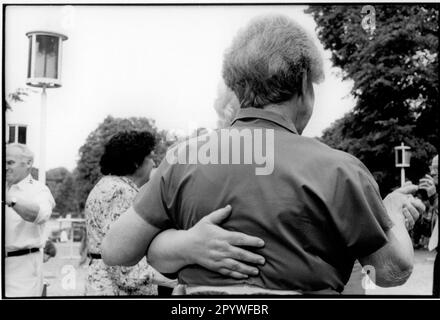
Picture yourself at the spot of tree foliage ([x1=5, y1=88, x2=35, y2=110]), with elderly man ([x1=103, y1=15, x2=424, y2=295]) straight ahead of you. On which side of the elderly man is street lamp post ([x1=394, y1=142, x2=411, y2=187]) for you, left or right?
left

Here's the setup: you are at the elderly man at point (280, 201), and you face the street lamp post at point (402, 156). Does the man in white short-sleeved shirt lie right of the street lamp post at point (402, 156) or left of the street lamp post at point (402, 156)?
left

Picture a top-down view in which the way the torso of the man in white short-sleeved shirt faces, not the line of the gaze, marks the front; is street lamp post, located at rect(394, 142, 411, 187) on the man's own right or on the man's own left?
on the man's own left
